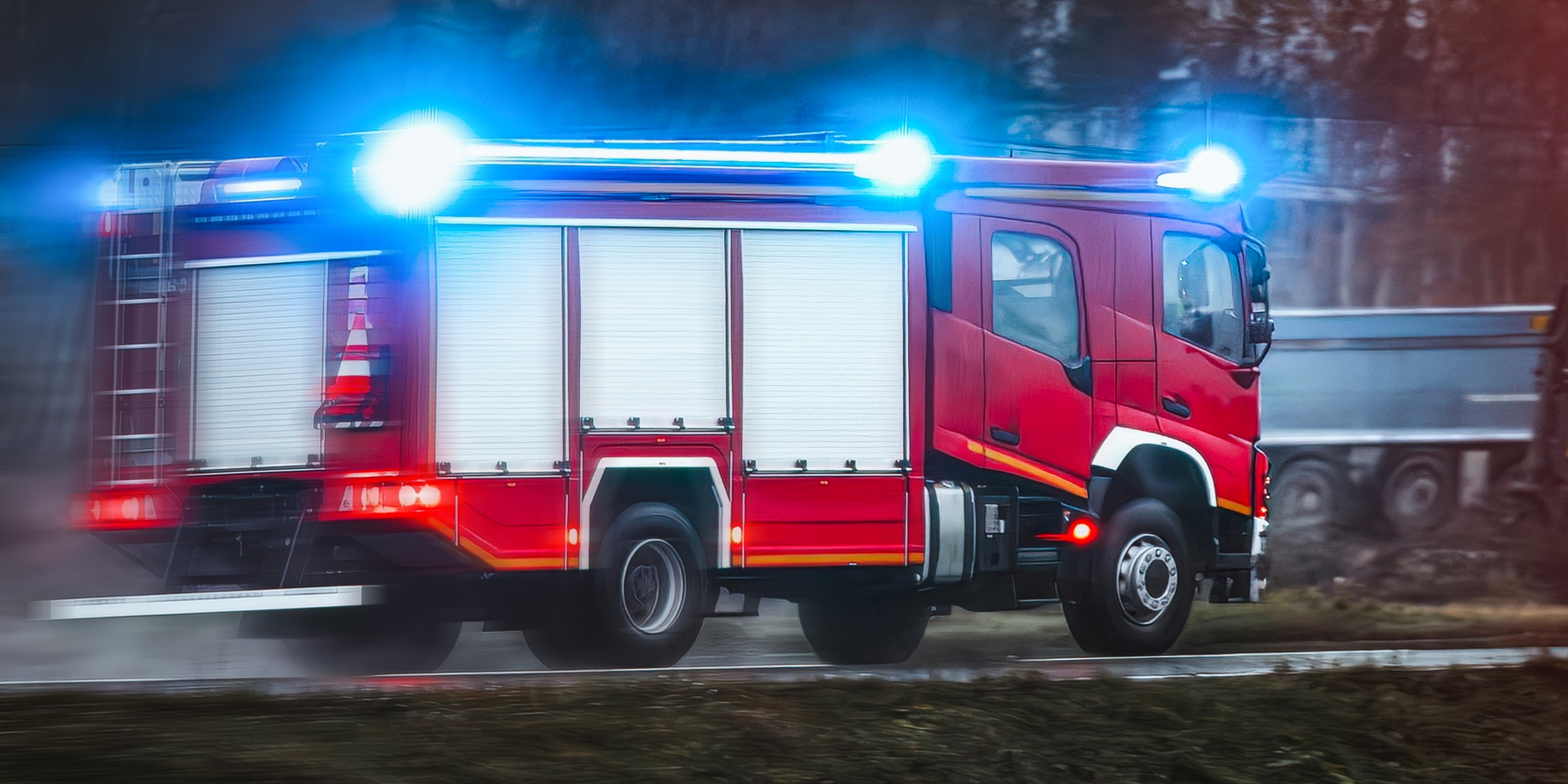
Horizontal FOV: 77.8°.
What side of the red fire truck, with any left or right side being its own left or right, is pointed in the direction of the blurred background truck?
front

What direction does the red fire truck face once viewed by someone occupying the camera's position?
facing away from the viewer and to the right of the viewer
